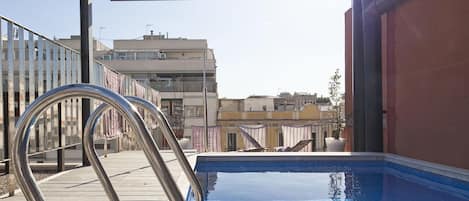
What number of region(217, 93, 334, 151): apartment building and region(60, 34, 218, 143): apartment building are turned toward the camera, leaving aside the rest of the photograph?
2

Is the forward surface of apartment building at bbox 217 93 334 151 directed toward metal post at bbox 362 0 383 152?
yes

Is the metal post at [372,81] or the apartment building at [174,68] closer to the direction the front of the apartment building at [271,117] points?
the metal post

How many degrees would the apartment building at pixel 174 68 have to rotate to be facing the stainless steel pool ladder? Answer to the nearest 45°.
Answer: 0° — it already faces it

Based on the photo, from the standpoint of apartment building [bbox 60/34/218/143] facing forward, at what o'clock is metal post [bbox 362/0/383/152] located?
The metal post is roughly at 12 o'clock from the apartment building.

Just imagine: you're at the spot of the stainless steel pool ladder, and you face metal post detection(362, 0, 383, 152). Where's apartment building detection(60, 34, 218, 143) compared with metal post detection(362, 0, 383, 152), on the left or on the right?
left

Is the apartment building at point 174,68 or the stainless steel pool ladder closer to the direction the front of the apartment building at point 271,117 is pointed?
the stainless steel pool ladder

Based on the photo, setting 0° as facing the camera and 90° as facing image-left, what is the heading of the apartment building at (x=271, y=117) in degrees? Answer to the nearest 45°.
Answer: approximately 0°

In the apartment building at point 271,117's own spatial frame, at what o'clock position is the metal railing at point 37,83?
The metal railing is roughly at 12 o'clock from the apartment building.

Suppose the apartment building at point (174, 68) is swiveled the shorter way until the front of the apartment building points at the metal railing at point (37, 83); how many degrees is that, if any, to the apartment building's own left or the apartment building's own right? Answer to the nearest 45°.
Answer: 0° — it already faces it

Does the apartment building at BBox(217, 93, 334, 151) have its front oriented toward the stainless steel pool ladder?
yes

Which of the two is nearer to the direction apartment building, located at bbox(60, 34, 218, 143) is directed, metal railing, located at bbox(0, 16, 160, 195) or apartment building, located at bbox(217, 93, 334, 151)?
the metal railing
